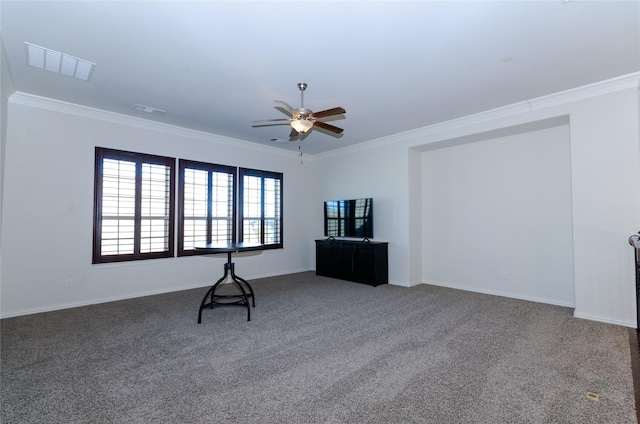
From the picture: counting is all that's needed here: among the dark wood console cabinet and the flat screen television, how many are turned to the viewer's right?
0

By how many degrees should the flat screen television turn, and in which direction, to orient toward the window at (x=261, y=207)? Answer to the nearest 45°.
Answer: approximately 45° to its right

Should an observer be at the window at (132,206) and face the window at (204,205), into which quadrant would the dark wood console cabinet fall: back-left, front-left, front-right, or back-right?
front-right

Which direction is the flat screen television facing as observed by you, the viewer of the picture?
facing the viewer and to the left of the viewer

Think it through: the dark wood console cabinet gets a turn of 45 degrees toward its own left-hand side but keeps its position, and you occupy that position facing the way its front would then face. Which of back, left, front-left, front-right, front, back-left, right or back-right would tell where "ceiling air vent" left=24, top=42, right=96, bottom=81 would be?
front-right

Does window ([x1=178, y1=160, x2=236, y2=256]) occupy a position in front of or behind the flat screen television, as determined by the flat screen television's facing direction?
in front

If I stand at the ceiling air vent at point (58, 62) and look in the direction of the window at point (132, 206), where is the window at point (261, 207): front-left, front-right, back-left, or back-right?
front-right

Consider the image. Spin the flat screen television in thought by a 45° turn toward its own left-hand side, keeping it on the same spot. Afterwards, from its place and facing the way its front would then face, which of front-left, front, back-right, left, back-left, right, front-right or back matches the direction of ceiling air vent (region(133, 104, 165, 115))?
front-right

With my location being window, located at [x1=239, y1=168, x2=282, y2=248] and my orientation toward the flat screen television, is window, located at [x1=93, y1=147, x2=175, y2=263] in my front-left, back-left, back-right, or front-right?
back-right

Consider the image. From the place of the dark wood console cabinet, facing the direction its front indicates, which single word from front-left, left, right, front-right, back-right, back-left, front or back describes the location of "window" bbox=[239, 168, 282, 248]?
front-right

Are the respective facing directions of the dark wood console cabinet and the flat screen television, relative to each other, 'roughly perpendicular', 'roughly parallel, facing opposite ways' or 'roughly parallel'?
roughly parallel
